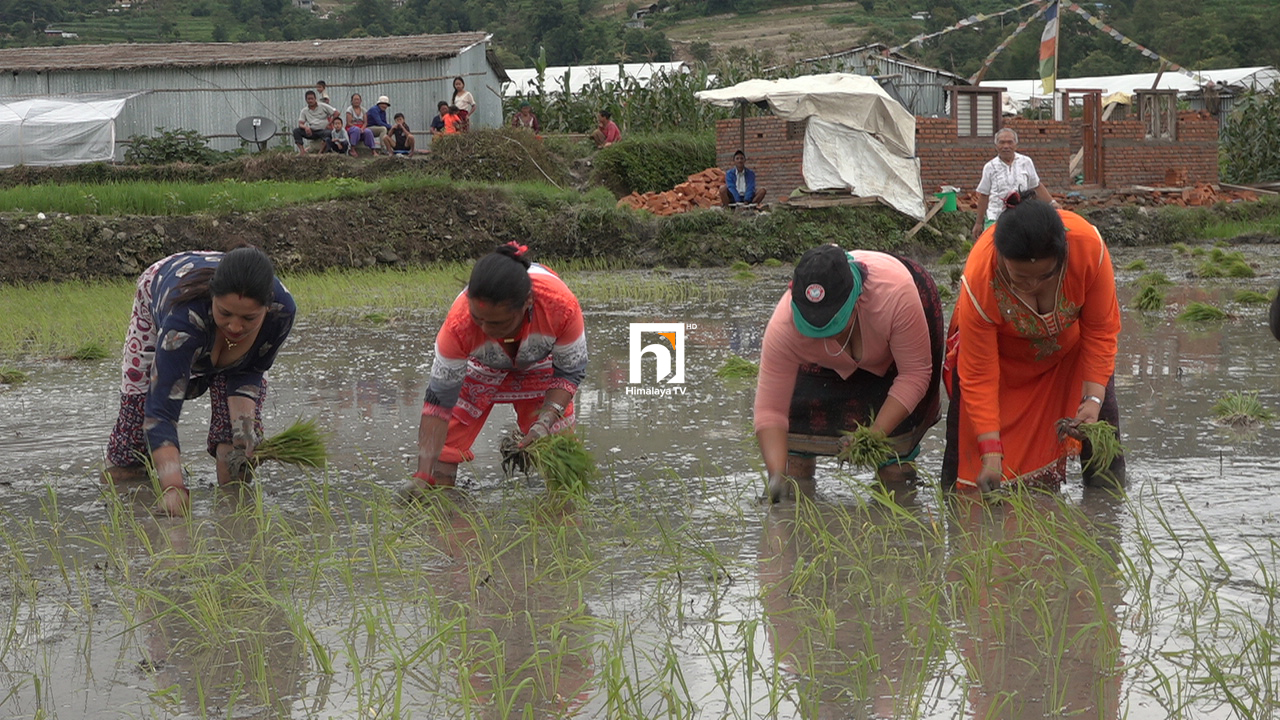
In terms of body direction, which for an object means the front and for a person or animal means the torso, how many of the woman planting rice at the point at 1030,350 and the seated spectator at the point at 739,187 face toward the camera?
2

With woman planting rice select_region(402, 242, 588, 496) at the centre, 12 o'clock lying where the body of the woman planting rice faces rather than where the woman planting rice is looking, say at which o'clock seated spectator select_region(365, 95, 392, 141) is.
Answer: The seated spectator is roughly at 6 o'clock from the woman planting rice.

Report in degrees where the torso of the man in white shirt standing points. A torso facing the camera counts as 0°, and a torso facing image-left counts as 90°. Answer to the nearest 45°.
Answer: approximately 0°

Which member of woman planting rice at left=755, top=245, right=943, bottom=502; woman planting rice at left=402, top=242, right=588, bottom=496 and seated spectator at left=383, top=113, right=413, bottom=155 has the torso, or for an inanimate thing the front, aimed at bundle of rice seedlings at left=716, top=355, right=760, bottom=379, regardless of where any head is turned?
the seated spectator

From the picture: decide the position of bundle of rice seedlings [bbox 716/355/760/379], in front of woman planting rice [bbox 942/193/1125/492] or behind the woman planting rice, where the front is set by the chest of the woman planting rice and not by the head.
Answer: behind

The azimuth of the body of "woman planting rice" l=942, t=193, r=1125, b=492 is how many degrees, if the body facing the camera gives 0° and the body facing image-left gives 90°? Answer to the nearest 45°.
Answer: approximately 0°

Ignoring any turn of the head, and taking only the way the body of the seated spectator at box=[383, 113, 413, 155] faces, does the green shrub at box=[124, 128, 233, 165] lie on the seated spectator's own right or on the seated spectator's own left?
on the seated spectator's own right

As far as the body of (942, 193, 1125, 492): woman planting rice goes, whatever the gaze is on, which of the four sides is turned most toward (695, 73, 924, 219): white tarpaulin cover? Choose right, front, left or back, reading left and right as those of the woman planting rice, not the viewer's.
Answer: back

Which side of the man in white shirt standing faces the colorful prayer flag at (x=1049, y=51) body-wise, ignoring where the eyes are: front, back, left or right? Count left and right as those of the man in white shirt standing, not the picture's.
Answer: back
